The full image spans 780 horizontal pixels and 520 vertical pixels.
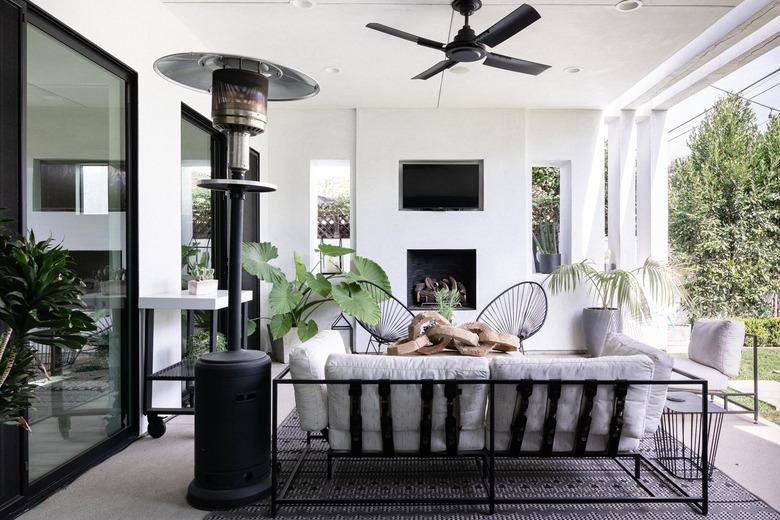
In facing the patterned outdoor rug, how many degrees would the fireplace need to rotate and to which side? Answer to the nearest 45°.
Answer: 0° — it already faces it

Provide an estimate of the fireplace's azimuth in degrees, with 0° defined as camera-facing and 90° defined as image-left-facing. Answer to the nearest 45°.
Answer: approximately 0°

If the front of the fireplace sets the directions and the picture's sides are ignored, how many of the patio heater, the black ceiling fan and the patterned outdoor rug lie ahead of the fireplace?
3

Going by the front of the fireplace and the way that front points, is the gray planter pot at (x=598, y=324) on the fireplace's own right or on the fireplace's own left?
on the fireplace's own left

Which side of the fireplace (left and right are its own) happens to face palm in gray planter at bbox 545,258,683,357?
left

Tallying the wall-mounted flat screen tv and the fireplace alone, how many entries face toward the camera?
2

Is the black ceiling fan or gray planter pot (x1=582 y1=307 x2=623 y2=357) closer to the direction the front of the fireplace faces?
the black ceiling fan

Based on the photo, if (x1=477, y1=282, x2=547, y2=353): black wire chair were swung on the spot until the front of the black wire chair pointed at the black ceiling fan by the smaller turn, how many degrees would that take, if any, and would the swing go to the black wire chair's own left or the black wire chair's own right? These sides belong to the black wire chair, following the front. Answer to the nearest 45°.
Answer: approximately 45° to the black wire chair's own left

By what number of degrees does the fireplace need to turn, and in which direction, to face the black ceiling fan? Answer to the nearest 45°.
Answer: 0° — it already faces it

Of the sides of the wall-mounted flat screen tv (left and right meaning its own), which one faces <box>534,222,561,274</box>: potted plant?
left

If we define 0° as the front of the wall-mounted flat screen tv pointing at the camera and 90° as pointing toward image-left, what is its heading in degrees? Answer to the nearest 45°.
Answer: approximately 0°

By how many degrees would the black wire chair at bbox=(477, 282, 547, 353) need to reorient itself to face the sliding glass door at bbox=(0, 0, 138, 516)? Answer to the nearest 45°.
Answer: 0° — it already faces it
